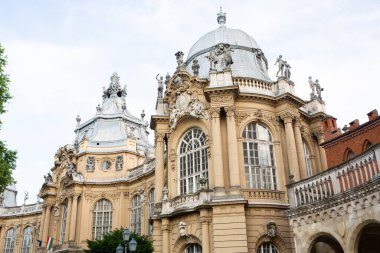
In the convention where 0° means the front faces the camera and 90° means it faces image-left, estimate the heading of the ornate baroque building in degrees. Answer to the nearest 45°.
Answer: approximately 45°
